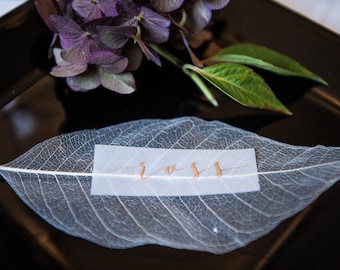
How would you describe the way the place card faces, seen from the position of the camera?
facing the viewer
